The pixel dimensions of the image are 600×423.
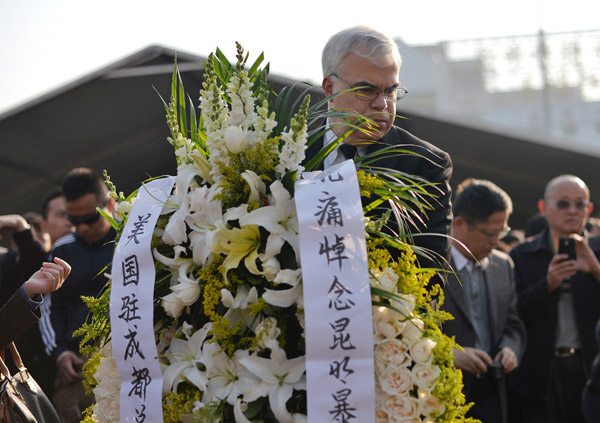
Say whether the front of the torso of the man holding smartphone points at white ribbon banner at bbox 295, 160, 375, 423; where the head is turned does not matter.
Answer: yes

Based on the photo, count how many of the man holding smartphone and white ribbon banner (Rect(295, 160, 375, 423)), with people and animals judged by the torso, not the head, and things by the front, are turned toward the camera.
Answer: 2

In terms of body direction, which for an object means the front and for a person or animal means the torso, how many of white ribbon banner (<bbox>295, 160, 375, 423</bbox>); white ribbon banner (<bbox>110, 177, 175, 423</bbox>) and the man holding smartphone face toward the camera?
3

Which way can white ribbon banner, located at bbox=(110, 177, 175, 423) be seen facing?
toward the camera

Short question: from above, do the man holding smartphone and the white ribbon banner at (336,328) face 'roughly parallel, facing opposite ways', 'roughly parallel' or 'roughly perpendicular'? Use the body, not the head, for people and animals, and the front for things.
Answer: roughly parallel

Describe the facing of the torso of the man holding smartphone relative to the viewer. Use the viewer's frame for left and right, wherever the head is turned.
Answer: facing the viewer

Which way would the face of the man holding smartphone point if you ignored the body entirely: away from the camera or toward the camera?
toward the camera

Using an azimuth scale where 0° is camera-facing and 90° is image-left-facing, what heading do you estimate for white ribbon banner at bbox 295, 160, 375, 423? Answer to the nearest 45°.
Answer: approximately 0°

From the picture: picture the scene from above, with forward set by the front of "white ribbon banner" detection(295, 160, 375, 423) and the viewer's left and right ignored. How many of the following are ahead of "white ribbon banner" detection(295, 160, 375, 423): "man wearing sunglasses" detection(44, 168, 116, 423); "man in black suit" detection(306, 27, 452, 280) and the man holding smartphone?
0

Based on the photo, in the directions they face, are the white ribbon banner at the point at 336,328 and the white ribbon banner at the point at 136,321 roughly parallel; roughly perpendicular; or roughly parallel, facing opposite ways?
roughly parallel

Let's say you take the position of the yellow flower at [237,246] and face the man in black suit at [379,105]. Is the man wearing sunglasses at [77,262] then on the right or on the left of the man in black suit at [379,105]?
left
